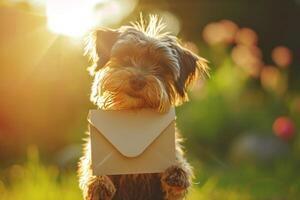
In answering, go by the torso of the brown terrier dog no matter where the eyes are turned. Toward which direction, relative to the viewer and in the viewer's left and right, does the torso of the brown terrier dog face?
facing the viewer
